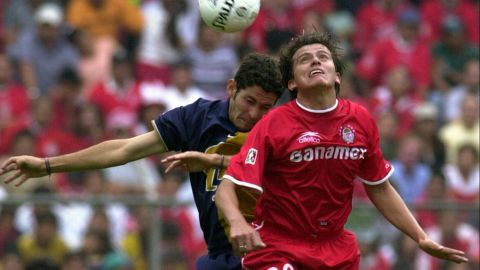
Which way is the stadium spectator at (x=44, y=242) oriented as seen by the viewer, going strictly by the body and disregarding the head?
toward the camera

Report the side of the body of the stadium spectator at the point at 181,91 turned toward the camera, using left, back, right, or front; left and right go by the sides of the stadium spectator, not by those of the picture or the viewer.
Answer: front

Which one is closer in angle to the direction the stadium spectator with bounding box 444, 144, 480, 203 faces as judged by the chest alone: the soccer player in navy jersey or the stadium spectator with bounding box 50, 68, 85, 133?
the soccer player in navy jersey

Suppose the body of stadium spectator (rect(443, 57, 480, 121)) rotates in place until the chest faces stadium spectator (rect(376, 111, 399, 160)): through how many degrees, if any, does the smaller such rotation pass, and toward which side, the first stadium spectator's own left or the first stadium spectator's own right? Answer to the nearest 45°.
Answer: approximately 45° to the first stadium spectator's own right

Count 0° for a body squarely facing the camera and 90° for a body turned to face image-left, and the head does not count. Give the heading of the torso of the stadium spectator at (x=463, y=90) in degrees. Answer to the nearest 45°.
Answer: approximately 0°

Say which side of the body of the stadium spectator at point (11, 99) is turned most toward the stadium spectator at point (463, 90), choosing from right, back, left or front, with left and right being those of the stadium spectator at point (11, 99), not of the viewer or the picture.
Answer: left

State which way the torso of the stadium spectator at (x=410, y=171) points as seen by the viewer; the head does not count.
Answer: toward the camera

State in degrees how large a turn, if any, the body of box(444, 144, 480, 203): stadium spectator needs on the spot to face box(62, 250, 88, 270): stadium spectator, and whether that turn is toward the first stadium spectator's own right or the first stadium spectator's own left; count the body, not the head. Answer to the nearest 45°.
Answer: approximately 45° to the first stadium spectator's own right

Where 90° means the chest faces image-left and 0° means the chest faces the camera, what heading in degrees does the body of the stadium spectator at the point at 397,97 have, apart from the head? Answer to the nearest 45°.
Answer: approximately 0°

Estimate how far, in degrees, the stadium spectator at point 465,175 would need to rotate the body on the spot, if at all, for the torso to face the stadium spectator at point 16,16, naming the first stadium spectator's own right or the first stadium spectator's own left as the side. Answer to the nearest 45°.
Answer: approximately 90° to the first stadium spectator's own right
